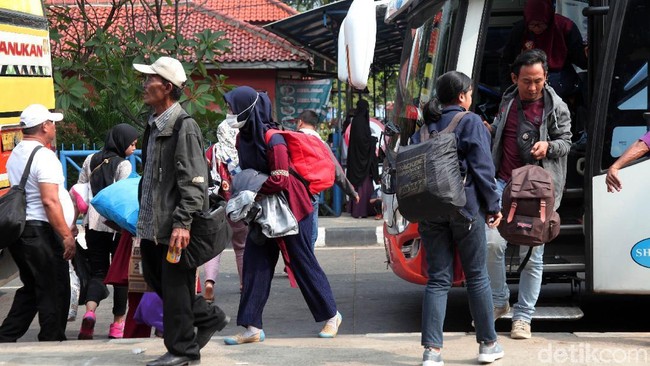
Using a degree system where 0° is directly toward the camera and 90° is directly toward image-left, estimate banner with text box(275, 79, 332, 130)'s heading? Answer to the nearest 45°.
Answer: approximately 0°

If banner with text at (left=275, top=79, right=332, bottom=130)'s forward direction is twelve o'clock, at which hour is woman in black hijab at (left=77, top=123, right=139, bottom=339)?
The woman in black hijab is roughly at 12 o'clock from the banner with text.

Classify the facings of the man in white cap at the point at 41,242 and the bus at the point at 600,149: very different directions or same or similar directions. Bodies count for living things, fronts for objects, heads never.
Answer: very different directions

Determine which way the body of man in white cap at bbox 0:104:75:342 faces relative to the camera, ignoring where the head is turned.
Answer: to the viewer's right

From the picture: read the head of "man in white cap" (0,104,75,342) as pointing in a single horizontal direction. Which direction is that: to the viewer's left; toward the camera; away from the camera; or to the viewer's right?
to the viewer's right

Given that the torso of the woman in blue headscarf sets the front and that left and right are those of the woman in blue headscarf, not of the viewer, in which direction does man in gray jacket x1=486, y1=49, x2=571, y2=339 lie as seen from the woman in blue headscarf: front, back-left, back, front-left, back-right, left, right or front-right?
back

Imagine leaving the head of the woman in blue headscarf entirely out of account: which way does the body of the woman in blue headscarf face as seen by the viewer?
to the viewer's left
